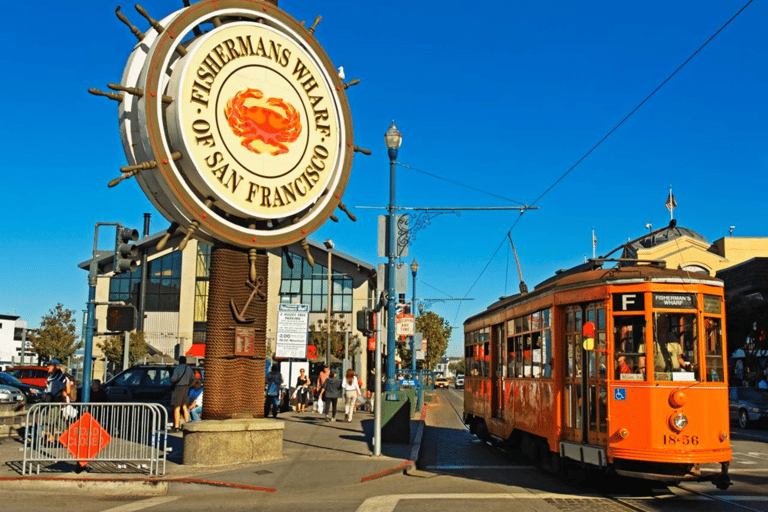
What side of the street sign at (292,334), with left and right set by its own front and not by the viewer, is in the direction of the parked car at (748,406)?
left

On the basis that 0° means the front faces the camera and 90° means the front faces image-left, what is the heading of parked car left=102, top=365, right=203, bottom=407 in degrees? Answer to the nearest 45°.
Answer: approximately 90°

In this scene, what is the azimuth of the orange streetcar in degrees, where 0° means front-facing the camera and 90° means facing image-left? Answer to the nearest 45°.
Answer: approximately 315°

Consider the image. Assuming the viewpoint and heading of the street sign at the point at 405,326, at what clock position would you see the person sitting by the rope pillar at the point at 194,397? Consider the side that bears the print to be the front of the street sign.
The person sitting by the rope pillar is roughly at 2 o'clock from the street sign.

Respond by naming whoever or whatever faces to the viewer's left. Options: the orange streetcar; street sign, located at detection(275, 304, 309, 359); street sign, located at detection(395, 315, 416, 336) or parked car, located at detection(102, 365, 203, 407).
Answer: the parked car

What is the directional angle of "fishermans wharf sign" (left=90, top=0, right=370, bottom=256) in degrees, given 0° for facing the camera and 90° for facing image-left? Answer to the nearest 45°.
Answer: approximately 315°

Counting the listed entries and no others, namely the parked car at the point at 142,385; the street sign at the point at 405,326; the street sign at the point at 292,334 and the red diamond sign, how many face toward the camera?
3

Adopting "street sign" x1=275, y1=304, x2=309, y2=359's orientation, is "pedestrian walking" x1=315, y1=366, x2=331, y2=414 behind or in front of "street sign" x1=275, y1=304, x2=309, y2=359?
behind
